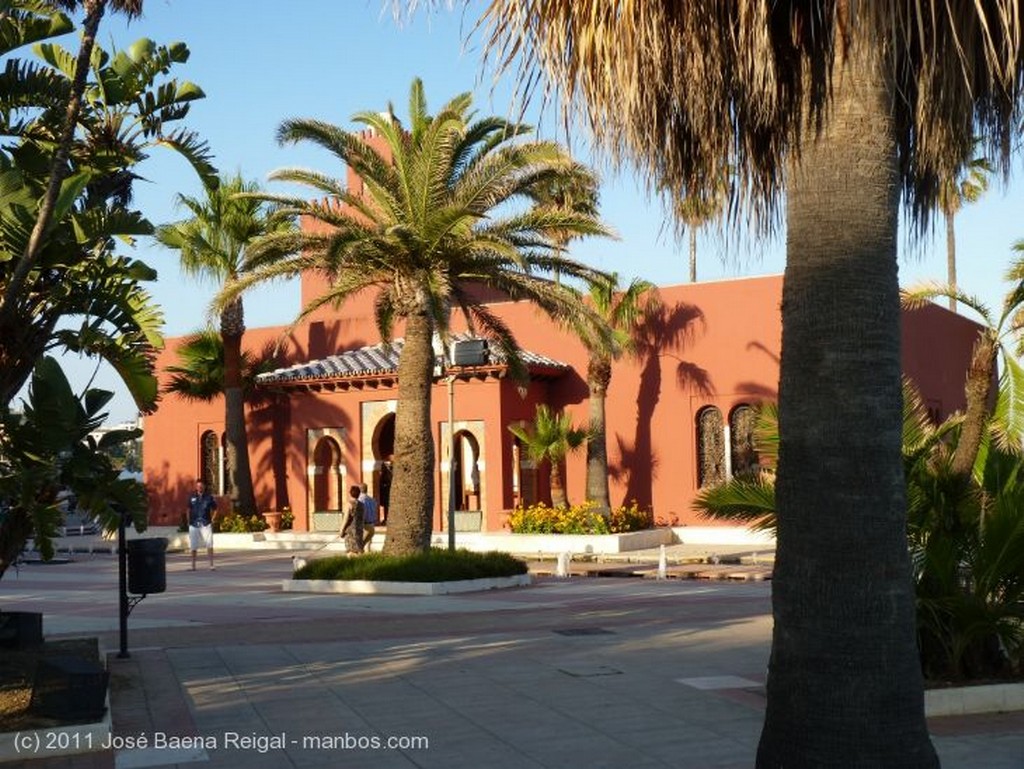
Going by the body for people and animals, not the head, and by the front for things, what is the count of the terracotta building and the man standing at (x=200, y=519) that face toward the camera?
2

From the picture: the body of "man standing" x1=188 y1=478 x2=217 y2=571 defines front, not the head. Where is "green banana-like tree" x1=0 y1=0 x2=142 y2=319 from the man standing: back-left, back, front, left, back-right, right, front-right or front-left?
front

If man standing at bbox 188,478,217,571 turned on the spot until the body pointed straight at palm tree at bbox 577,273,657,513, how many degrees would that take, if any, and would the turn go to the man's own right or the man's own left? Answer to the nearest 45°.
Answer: approximately 90° to the man's own left

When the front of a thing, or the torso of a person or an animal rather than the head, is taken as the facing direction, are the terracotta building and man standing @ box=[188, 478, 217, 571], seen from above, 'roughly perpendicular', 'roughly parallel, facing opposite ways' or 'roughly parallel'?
roughly parallel

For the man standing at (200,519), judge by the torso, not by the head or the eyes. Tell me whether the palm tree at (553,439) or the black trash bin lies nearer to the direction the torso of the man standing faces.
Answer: the black trash bin

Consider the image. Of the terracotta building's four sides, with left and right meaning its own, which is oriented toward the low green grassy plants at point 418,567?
front

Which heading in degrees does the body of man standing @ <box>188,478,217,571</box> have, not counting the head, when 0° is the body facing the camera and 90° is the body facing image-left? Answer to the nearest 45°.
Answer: approximately 0°

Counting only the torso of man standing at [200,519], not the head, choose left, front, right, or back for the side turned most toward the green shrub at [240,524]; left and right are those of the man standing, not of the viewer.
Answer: back

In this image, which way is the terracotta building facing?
toward the camera

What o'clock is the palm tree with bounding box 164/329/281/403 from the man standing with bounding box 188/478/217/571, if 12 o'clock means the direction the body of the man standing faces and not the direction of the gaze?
The palm tree is roughly at 6 o'clock from the man standing.

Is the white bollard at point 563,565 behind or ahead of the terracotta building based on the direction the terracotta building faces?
ahead
